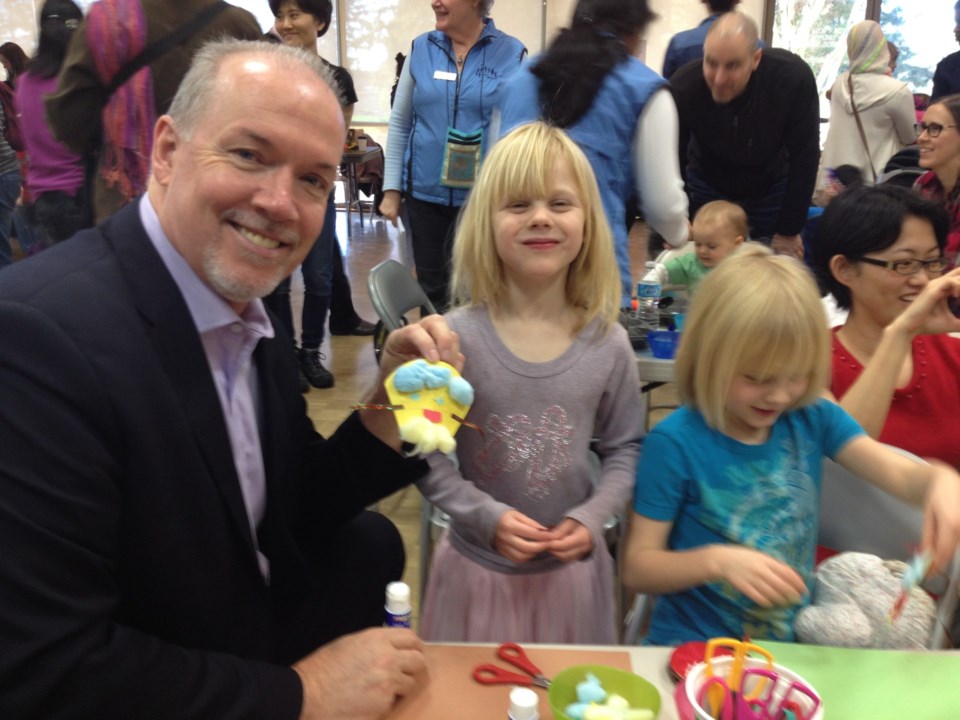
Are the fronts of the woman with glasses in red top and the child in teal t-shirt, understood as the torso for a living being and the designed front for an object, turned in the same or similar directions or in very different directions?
same or similar directions

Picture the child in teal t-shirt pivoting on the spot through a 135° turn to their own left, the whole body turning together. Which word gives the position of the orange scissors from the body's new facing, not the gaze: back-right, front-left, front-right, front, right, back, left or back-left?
back

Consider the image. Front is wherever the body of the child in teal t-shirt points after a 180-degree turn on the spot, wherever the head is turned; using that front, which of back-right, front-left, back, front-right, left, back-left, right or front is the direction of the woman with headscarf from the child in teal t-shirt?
front-right

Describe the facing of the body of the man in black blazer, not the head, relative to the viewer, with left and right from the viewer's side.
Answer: facing the viewer and to the right of the viewer

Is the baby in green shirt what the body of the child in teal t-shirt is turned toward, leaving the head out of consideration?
no

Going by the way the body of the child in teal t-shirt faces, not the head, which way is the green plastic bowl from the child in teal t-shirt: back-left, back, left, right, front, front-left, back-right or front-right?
front-right

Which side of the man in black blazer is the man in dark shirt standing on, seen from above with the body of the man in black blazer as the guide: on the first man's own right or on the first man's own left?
on the first man's own left

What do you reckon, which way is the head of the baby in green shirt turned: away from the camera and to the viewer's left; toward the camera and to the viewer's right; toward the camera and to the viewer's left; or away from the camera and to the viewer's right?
toward the camera and to the viewer's left

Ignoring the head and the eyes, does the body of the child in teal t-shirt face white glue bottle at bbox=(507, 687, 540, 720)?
no

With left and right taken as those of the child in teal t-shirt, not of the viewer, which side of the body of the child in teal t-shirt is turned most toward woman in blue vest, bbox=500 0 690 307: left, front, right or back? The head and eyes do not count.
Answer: back

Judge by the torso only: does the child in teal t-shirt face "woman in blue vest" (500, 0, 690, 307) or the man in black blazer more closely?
the man in black blazer

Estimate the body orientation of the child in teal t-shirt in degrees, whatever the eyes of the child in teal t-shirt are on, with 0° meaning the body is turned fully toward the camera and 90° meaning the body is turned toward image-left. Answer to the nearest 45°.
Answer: approximately 315°
